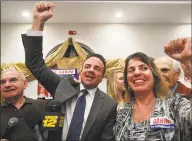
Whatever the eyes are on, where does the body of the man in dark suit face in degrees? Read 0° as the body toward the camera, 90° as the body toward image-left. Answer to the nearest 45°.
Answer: approximately 45°

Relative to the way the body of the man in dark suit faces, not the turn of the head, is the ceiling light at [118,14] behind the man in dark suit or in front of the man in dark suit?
behind
